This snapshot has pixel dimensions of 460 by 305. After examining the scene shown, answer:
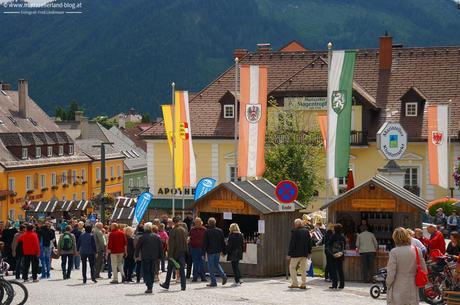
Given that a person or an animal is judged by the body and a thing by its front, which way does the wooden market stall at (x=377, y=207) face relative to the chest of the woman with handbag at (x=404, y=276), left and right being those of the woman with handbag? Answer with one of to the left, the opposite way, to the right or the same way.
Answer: the opposite way

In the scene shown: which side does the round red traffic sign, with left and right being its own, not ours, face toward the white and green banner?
back

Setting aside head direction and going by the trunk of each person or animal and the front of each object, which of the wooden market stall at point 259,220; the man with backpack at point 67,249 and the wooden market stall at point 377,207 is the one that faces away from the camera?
the man with backpack

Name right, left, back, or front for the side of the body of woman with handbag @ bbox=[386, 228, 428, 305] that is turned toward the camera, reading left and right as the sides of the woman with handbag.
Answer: back

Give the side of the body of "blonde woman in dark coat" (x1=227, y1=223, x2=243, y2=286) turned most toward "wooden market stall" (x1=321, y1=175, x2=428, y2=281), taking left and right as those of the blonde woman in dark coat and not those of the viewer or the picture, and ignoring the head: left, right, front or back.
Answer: right

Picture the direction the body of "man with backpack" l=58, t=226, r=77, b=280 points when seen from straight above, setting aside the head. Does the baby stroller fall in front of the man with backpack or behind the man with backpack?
behind

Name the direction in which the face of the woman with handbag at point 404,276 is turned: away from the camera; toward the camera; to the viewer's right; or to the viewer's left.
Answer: away from the camera

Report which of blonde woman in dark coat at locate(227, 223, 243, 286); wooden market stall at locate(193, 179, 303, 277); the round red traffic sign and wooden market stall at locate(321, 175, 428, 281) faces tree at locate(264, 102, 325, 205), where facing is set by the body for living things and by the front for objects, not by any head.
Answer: the blonde woman in dark coat

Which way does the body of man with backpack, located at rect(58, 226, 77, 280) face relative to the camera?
away from the camera

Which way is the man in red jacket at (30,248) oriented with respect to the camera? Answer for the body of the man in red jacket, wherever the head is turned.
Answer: away from the camera

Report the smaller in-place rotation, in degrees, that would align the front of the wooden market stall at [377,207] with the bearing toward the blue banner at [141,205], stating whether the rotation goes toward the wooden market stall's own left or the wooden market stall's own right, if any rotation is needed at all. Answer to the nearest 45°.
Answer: approximately 135° to the wooden market stall's own right

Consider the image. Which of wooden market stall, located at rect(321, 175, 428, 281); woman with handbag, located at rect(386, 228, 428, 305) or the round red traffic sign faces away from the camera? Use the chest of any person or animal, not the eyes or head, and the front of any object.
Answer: the woman with handbag

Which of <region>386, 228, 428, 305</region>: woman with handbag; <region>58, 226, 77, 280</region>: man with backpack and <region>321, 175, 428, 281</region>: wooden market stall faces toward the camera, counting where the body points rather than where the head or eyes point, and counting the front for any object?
the wooden market stall

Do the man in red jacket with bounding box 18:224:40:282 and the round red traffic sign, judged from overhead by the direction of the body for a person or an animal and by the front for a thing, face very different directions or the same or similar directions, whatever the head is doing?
very different directions

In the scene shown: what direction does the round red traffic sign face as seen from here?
toward the camera

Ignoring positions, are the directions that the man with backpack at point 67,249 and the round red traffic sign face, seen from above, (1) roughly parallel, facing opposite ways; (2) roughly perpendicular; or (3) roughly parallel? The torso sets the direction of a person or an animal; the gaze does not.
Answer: roughly parallel, facing opposite ways

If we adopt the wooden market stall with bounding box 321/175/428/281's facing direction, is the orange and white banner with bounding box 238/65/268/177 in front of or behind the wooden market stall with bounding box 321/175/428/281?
behind
